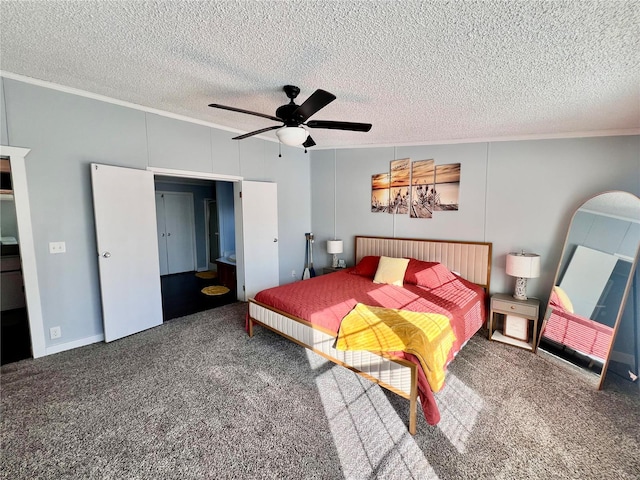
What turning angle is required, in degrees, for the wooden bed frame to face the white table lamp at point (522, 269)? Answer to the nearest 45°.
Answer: approximately 135° to its left

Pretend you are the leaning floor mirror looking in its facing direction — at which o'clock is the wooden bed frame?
The wooden bed frame is roughly at 12 o'clock from the leaning floor mirror.

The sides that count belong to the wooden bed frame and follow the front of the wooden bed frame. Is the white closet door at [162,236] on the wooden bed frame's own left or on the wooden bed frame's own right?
on the wooden bed frame's own right

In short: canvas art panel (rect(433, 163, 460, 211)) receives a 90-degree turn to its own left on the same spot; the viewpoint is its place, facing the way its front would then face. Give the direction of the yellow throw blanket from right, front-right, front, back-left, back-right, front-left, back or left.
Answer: front-right

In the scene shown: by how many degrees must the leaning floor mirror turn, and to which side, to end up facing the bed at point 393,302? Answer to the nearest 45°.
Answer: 0° — it already faces it

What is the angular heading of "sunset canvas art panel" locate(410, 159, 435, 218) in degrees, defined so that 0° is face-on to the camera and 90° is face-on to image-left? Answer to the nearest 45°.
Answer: approximately 0°

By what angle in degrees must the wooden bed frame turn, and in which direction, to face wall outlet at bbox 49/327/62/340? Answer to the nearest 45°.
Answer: approximately 45° to its right

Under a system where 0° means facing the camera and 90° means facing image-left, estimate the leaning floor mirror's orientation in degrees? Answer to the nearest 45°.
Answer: approximately 45°
